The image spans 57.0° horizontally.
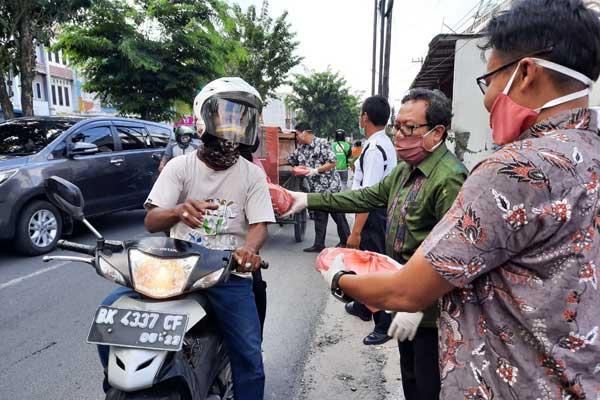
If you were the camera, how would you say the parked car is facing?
facing the viewer and to the left of the viewer

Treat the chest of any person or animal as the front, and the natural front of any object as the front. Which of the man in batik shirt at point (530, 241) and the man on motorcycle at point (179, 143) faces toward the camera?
the man on motorcycle

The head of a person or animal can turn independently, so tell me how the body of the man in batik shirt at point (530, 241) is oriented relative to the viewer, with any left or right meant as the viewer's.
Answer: facing away from the viewer and to the left of the viewer

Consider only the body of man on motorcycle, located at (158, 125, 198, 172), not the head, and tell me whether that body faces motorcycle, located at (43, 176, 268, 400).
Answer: yes

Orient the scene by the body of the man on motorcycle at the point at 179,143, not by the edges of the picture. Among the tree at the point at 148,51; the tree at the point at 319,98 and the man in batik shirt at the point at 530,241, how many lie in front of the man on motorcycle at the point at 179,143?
1

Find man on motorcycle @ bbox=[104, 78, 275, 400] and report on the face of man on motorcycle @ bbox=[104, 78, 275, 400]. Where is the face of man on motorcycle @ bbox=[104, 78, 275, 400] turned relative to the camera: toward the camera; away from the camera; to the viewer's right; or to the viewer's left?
toward the camera

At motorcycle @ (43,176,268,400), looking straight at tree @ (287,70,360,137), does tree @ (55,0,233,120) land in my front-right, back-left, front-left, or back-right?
front-left

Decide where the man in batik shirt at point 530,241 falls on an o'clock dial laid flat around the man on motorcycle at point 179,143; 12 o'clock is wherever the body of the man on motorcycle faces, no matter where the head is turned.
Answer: The man in batik shirt is roughly at 12 o'clock from the man on motorcycle.

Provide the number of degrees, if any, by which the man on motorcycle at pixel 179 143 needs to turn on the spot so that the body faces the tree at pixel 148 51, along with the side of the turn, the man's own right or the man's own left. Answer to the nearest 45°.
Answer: approximately 180°

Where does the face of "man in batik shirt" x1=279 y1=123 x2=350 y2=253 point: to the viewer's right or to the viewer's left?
to the viewer's left

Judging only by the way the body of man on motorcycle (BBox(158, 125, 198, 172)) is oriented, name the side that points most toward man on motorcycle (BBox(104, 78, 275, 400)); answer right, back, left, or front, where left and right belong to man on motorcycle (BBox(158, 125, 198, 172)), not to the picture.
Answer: front

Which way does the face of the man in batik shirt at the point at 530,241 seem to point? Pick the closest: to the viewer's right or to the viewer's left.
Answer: to the viewer's left

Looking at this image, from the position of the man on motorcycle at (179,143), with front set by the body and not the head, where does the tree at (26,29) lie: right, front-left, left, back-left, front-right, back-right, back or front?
back-right

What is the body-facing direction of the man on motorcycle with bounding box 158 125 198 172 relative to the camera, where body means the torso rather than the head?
toward the camera

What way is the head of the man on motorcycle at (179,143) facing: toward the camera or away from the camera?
toward the camera
